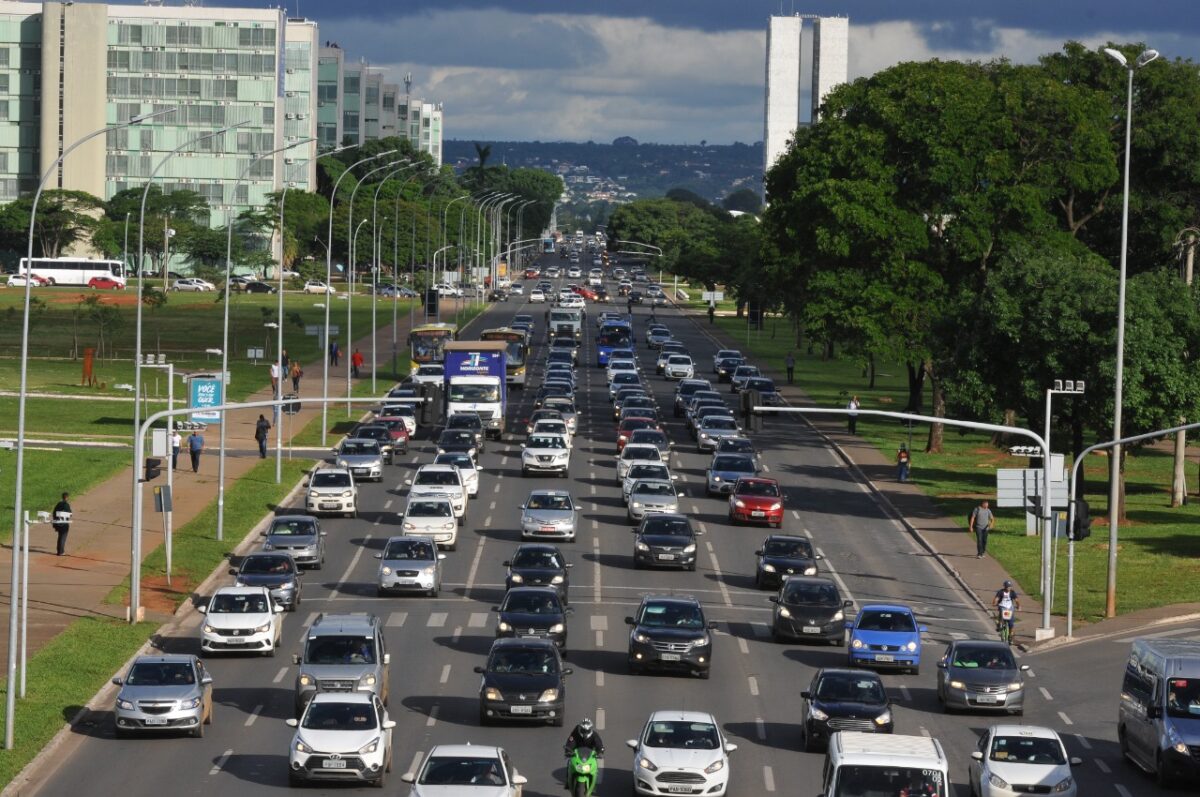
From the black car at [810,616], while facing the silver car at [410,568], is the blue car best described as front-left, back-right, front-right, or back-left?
back-left

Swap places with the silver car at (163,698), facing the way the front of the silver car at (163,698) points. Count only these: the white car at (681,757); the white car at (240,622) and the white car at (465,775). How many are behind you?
1

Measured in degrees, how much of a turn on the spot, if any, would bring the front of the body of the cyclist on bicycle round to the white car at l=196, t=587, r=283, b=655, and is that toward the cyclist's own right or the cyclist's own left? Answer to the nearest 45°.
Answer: approximately 45° to the cyclist's own right

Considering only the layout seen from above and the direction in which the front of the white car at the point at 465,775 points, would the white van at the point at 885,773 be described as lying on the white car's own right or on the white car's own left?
on the white car's own left

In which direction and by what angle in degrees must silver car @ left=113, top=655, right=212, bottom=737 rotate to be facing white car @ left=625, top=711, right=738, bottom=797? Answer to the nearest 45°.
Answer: approximately 45° to its left

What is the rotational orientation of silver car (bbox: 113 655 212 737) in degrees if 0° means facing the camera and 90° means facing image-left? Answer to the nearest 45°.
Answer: approximately 0°

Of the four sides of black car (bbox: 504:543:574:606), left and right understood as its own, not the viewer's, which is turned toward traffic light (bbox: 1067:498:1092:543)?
left

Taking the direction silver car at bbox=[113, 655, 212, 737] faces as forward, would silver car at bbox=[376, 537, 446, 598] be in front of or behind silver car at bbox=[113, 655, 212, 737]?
behind

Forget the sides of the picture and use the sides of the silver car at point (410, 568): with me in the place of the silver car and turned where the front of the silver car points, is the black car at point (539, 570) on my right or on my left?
on my left

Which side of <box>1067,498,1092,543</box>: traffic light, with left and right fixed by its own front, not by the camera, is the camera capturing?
back

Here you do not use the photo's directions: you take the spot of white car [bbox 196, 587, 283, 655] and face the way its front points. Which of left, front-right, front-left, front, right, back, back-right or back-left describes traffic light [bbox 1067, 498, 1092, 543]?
left

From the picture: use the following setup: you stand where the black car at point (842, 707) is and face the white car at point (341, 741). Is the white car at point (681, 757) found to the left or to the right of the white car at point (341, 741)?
left
